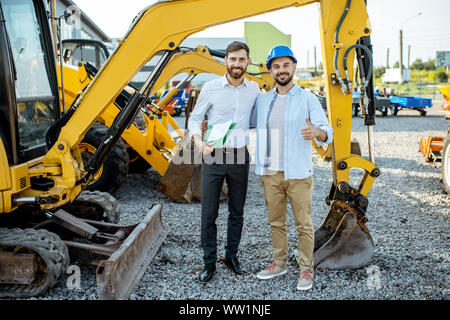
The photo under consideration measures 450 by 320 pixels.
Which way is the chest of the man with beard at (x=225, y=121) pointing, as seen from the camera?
toward the camera

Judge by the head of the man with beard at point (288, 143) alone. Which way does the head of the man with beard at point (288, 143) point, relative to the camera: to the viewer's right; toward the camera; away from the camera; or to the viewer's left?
toward the camera

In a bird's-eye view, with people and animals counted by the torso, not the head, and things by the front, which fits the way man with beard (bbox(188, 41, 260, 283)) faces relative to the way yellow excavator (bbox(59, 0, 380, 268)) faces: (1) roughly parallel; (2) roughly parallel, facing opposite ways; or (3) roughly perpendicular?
roughly perpendicular

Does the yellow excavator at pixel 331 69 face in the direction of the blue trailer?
no

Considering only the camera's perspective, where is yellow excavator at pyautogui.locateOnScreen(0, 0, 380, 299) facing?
facing to the right of the viewer

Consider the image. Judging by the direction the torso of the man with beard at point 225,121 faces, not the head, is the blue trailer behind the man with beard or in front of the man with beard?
behind

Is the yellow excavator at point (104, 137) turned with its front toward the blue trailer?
no

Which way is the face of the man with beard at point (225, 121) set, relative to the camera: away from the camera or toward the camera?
toward the camera
